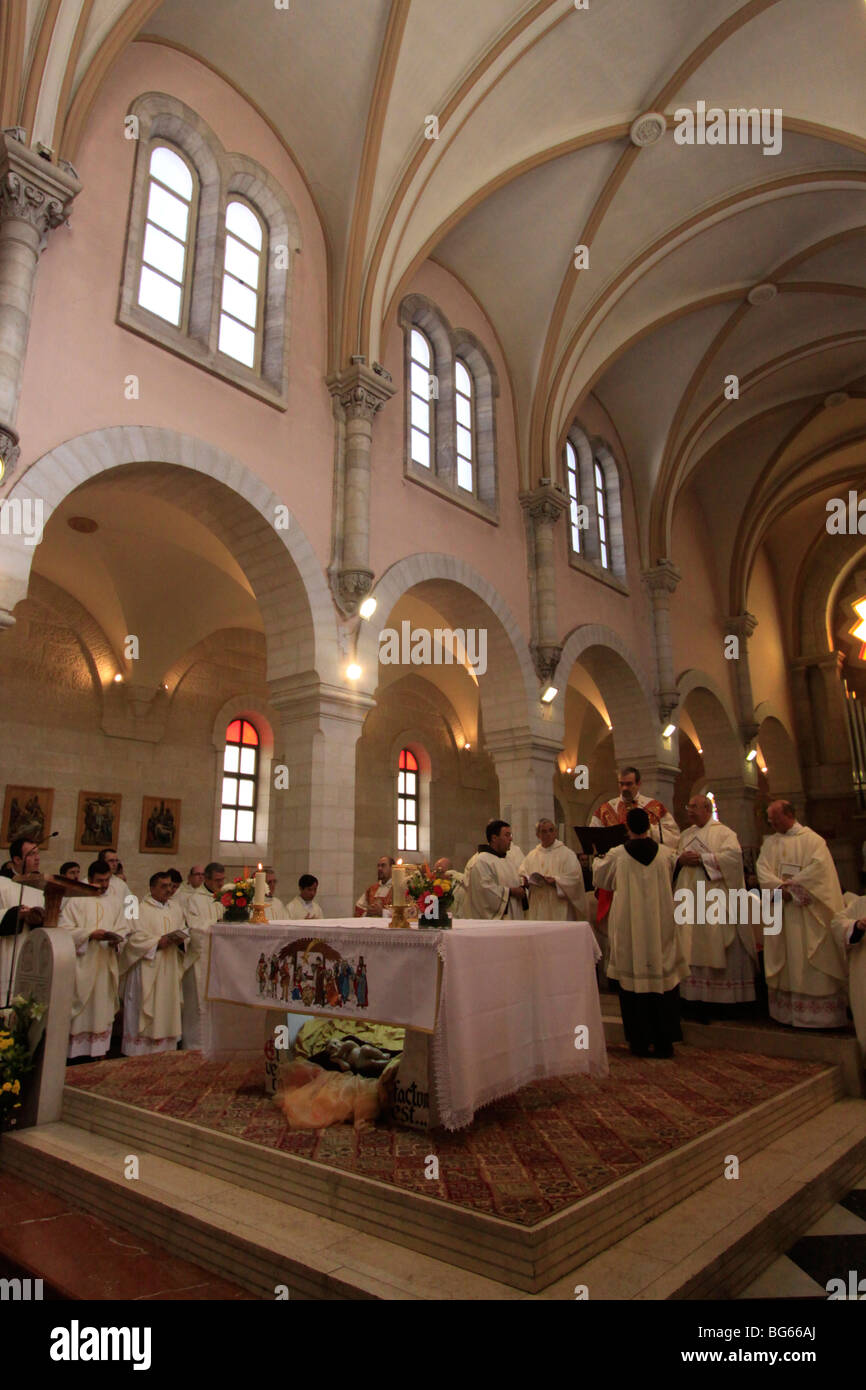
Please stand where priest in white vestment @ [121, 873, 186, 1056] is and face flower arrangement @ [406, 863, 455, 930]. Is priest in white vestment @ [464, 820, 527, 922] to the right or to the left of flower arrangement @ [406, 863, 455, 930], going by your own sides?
left

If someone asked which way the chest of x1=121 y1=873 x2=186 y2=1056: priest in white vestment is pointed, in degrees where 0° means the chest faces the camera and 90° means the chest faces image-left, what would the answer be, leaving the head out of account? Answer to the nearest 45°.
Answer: approximately 315°

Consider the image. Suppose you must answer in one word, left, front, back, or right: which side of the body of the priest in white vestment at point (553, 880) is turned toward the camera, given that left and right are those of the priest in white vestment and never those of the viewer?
front

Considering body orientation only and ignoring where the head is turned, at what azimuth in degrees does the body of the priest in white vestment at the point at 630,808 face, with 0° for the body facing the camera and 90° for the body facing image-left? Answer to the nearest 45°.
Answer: approximately 0°

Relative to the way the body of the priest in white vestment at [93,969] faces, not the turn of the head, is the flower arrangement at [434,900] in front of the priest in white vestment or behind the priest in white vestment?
in front

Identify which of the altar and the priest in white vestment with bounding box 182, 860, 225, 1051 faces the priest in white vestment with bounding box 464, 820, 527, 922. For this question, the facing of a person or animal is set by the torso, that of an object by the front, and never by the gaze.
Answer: the priest in white vestment with bounding box 182, 860, 225, 1051

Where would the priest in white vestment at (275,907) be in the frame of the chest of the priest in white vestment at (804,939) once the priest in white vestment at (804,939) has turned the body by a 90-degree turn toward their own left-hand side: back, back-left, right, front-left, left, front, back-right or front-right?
back-right

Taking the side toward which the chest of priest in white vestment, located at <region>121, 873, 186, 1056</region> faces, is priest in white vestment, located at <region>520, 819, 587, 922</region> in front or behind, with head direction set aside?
in front

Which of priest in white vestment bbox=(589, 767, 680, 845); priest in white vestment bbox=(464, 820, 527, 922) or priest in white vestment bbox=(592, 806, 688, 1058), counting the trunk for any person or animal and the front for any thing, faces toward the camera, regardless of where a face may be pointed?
priest in white vestment bbox=(589, 767, 680, 845)

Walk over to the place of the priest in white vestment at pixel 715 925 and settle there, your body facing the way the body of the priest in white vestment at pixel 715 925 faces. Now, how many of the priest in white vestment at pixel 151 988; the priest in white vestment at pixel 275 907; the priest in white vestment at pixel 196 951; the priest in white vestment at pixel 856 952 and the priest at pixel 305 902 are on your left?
1

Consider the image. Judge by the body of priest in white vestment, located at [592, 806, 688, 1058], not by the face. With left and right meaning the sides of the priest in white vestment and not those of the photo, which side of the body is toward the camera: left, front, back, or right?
back

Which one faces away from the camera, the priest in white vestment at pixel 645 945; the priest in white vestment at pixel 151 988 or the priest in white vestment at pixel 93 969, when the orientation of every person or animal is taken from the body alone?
the priest in white vestment at pixel 645 945
